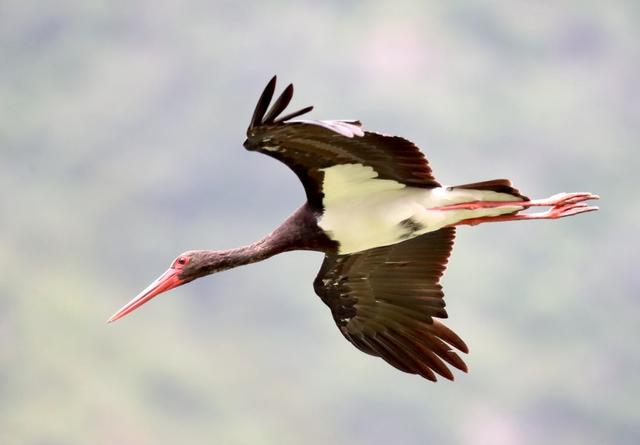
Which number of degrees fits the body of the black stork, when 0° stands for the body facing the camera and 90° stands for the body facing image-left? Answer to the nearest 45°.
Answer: approximately 90°
